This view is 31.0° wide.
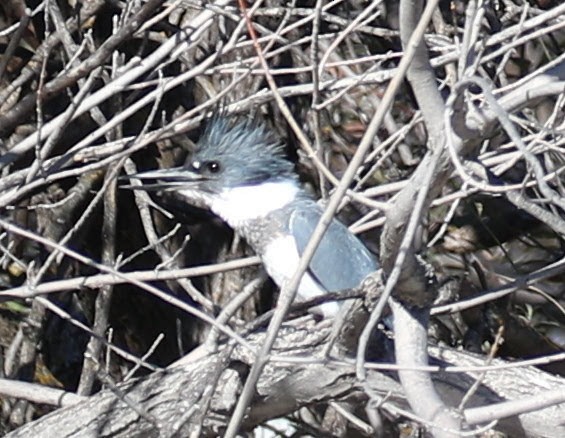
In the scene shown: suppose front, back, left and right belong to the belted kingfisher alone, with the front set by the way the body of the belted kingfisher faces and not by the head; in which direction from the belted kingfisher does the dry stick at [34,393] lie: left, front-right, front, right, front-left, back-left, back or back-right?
front-left

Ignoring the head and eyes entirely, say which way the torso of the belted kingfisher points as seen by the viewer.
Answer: to the viewer's left
